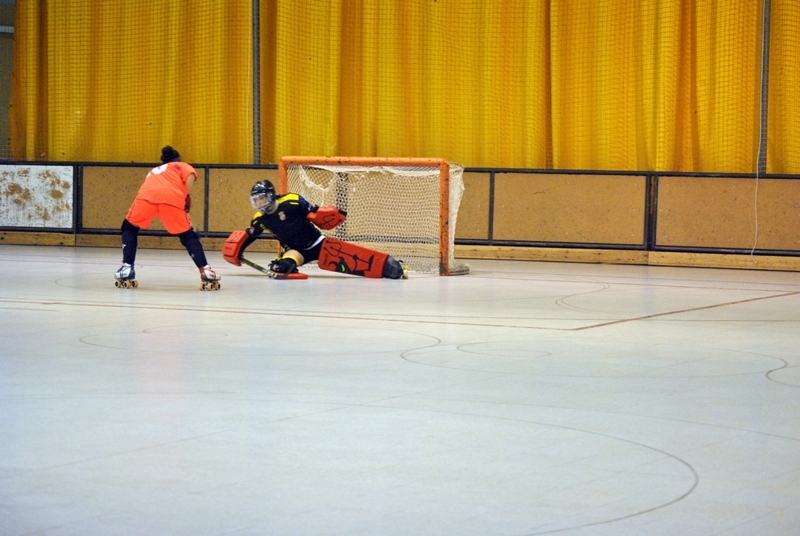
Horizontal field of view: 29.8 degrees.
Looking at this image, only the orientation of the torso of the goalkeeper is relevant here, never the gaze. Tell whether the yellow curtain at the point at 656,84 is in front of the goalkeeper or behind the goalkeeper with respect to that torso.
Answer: behind

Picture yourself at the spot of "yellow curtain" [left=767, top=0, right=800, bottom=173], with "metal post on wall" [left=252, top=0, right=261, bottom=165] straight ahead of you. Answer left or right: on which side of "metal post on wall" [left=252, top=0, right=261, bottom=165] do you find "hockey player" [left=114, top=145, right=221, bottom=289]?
left

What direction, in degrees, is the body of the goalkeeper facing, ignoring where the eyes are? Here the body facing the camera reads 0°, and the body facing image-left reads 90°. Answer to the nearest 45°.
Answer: approximately 45°

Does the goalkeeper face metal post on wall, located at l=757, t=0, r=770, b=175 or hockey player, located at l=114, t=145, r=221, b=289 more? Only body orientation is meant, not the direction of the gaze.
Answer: the hockey player

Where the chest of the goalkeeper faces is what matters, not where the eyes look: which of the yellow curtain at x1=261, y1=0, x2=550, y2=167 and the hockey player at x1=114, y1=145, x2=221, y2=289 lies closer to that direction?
the hockey player

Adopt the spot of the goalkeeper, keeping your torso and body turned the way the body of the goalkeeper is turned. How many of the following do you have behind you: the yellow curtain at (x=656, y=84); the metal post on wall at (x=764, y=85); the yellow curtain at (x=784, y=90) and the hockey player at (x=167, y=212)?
3

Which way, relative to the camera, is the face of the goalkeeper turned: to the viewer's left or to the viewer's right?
to the viewer's left

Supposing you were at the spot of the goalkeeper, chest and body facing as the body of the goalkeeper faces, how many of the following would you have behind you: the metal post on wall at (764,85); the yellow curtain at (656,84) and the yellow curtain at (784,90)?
3

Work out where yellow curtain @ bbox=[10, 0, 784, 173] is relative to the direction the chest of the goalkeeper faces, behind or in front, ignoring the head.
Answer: behind

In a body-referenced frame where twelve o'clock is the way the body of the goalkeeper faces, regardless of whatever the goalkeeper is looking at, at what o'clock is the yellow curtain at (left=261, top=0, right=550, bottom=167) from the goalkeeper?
The yellow curtain is roughly at 5 o'clock from the goalkeeper.

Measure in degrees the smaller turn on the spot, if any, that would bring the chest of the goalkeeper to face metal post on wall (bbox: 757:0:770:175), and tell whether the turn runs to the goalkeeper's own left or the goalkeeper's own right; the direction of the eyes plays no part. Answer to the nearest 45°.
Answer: approximately 180°
